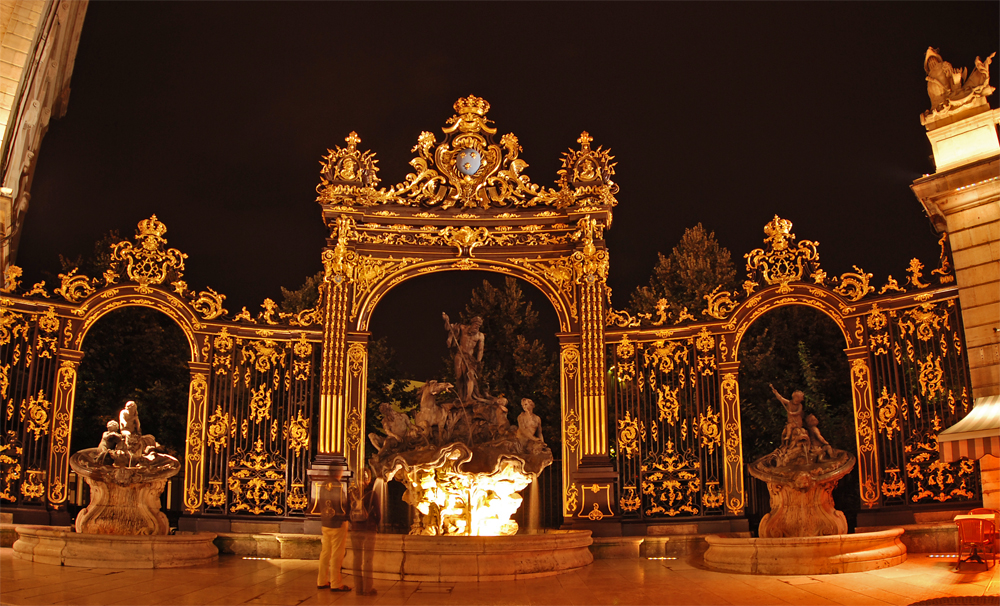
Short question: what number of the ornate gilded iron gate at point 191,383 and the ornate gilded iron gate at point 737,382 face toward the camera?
2

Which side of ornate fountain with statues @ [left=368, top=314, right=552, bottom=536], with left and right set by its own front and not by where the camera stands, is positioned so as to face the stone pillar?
left

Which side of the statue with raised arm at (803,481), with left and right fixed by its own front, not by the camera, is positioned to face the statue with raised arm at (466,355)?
right

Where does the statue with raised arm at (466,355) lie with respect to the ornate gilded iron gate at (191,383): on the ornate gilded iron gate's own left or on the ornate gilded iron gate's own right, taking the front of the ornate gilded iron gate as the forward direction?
on the ornate gilded iron gate's own left

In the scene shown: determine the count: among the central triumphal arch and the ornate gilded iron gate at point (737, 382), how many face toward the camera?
2

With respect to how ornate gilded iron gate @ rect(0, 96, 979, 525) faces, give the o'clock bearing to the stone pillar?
The stone pillar is roughly at 10 o'clock from the ornate gilded iron gate.
